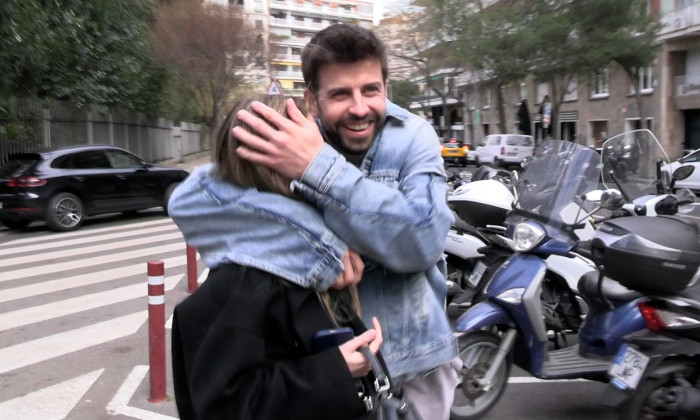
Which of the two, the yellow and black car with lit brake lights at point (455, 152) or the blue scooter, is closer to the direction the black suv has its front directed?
the yellow and black car with lit brake lights

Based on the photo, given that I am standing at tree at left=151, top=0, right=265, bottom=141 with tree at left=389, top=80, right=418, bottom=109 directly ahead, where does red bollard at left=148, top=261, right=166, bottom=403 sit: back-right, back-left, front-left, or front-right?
back-right

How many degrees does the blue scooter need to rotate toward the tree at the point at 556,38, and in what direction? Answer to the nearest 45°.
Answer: approximately 135° to its right

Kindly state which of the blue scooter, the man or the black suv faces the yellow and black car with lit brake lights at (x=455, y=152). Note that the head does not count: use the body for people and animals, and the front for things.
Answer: the black suv

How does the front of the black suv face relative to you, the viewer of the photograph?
facing away from the viewer and to the right of the viewer

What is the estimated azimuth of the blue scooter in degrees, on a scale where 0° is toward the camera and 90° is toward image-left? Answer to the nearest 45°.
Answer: approximately 45°

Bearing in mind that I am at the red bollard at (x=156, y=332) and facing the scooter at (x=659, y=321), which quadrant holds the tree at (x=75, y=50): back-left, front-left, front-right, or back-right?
back-left

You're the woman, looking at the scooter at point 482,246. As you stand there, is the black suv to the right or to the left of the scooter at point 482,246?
left

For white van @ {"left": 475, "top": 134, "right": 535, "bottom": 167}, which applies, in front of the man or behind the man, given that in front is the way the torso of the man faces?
behind
